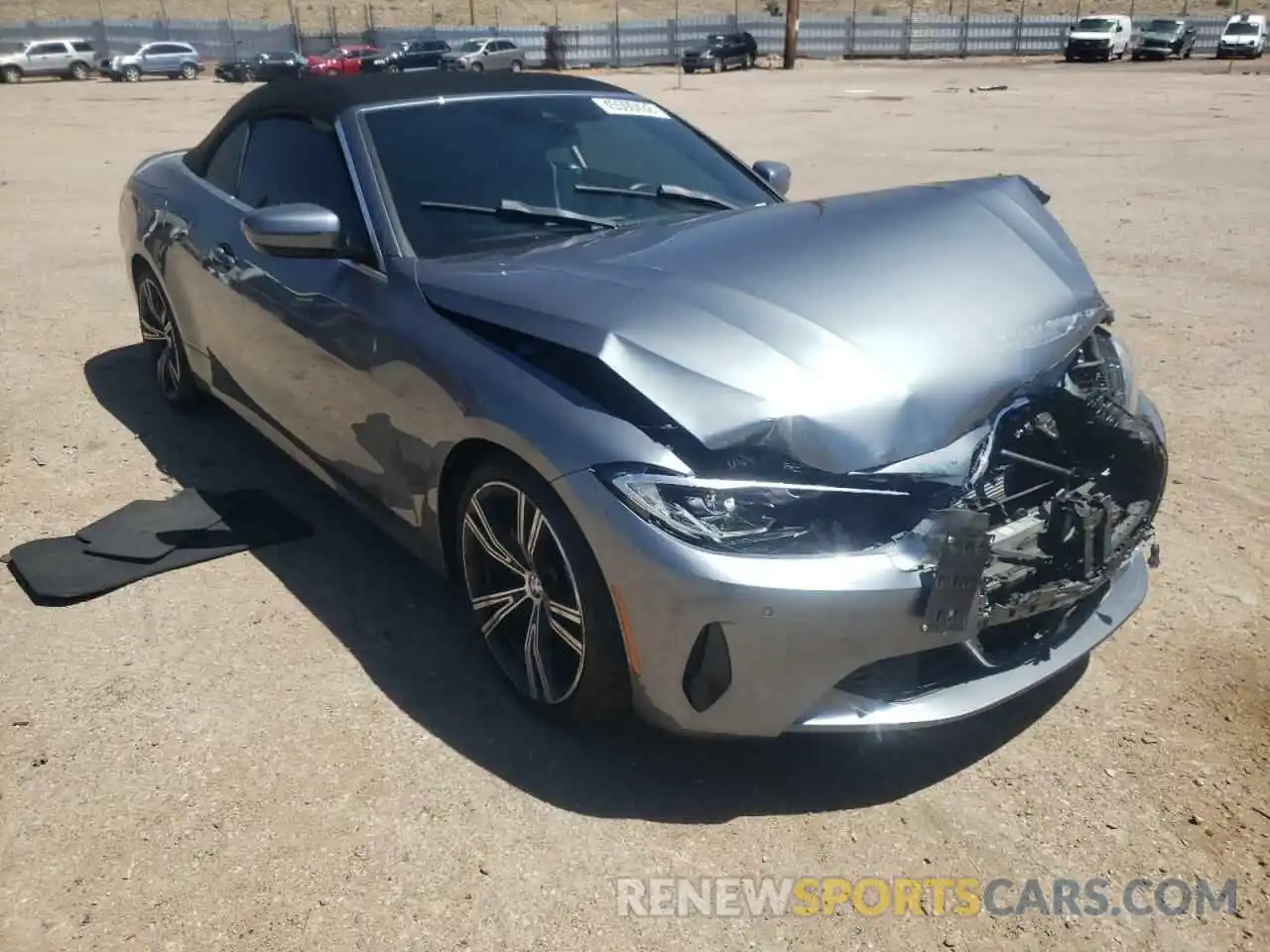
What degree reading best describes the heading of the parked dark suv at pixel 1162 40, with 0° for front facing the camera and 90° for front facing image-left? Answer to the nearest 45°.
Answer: approximately 45°

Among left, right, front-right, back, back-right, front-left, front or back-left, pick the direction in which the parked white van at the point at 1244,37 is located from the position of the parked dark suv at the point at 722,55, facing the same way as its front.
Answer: back-left

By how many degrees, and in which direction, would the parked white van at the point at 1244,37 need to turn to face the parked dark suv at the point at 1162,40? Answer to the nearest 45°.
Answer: approximately 45° to its right

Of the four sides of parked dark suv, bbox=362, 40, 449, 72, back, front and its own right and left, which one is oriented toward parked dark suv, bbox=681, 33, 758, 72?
back

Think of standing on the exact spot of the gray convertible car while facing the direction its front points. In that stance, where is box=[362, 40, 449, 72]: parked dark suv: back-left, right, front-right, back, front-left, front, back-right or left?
back-left

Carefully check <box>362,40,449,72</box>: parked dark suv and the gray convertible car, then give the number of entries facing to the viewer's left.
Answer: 1

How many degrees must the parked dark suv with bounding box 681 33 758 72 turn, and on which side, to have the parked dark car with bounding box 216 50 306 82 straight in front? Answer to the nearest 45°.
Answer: approximately 45° to its right

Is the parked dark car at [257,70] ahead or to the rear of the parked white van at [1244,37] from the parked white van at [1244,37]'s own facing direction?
ahead

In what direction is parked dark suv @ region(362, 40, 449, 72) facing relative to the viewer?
to the viewer's left

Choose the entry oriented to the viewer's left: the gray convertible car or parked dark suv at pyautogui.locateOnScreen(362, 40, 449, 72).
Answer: the parked dark suv

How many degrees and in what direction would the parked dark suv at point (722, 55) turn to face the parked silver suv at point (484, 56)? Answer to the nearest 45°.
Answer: approximately 45° to its right

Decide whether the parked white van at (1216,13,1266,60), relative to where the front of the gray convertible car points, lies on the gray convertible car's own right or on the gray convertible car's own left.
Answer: on the gray convertible car's own left

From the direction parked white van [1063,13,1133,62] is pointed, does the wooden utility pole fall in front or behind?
in front
